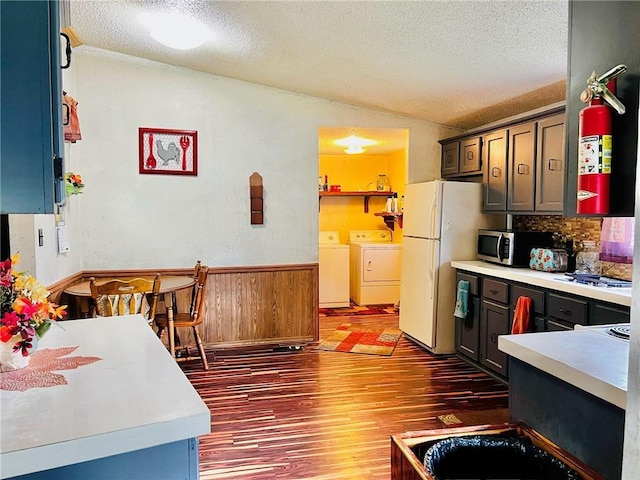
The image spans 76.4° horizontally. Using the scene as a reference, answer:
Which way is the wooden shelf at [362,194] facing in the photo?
toward the camera

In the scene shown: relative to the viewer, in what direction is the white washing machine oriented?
toward the camera

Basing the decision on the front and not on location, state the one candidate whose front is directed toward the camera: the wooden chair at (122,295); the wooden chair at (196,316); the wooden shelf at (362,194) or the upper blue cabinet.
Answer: the wooden shelf

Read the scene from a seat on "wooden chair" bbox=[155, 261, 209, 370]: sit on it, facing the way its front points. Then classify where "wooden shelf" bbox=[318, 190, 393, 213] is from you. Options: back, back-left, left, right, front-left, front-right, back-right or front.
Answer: back-right

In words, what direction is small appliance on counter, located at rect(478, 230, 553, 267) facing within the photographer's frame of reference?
facing the viewer and to the left of the viewer

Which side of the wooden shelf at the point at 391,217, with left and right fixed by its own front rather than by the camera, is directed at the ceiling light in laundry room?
front

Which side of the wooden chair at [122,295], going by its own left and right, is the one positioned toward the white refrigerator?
right

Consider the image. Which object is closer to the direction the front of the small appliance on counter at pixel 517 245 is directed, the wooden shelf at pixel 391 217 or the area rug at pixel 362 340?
the area rug

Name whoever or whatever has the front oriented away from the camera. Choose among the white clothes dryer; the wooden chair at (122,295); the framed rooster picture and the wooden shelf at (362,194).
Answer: the wooden chair

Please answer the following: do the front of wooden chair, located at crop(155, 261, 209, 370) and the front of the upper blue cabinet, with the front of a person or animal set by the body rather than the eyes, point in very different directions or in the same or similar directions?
very different directions

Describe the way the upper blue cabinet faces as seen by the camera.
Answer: facing to the right of the viewer

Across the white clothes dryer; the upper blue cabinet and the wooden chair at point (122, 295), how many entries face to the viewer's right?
1

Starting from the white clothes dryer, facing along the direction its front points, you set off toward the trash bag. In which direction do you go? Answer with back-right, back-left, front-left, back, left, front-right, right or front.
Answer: front

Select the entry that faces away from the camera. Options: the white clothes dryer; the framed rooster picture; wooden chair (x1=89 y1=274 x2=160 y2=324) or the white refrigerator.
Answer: the wooden chair

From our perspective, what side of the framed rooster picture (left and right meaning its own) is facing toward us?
front

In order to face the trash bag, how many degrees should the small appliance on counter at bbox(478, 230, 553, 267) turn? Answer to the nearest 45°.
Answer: approximately 45° to its left
